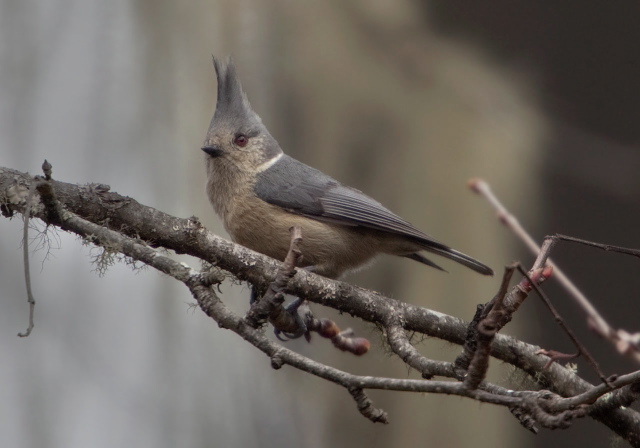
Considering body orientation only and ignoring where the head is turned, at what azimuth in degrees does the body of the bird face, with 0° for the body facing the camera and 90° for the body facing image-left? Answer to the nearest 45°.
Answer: approximately 90°
